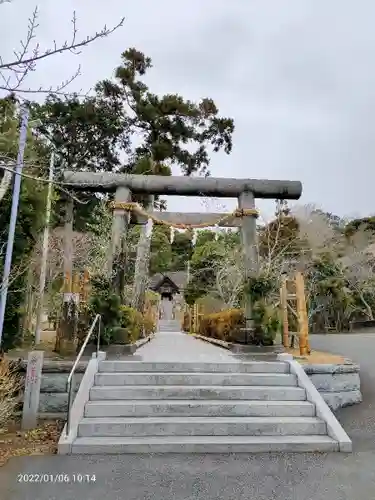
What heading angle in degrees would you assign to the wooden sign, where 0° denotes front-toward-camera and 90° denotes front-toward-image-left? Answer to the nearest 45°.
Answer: approximately 0°

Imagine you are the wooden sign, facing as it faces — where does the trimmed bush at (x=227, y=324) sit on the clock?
The trimmed bush is roughly at 8 o'clock from the wooden sign.

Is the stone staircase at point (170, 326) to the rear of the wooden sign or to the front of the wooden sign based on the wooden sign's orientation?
to the rear

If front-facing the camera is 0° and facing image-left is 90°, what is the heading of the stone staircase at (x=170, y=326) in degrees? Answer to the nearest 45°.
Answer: approximately 0°

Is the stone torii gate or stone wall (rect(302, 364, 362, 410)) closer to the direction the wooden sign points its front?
the stone wall

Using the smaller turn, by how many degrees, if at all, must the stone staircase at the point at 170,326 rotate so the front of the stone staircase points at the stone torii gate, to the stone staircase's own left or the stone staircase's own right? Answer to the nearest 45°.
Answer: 0° — it already faces it

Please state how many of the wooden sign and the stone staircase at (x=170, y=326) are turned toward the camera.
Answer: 2

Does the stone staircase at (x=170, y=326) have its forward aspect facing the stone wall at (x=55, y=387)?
yes

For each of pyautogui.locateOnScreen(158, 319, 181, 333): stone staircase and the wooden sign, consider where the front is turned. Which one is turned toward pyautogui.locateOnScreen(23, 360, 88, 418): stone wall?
the stone staircase
